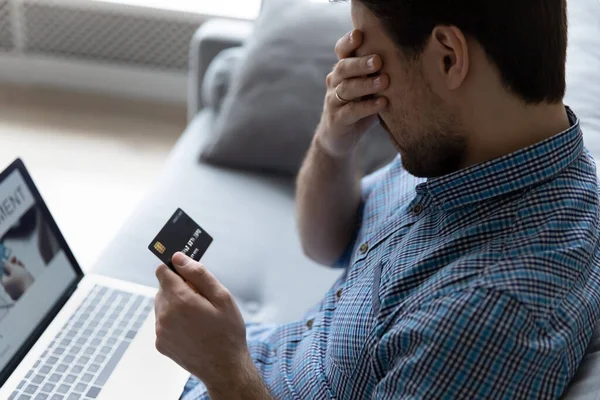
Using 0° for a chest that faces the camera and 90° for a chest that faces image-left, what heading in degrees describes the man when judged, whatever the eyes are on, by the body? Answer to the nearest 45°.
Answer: approximately 90°

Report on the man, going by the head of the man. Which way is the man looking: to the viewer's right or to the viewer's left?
to the viewer's left

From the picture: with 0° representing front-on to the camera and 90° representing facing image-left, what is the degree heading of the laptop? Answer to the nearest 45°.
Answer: approximately 315°
